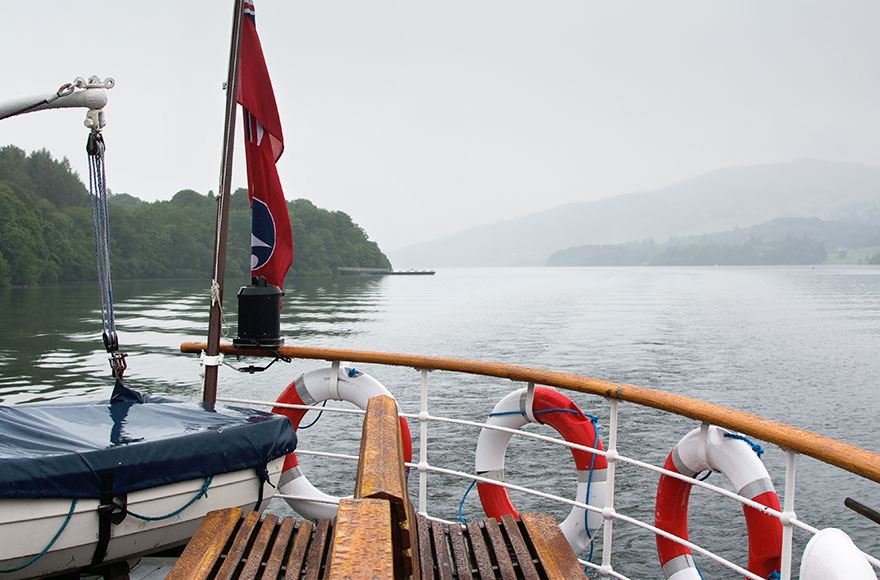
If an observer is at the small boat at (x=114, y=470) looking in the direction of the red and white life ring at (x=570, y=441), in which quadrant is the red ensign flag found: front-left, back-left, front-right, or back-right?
front-left

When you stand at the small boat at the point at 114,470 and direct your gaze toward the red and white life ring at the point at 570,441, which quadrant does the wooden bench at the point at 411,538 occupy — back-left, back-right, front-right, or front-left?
front-right

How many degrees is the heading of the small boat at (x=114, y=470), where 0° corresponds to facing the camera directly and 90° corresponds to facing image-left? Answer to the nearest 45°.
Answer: approximately 270°

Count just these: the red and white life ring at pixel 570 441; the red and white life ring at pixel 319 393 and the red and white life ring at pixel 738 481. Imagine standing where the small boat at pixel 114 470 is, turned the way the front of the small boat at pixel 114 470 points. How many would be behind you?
0

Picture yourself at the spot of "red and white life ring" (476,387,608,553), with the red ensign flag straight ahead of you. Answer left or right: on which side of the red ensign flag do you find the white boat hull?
left

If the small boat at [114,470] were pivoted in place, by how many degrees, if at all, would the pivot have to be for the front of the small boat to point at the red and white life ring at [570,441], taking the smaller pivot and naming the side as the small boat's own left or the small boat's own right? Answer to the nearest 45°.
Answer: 0° — it already faces it

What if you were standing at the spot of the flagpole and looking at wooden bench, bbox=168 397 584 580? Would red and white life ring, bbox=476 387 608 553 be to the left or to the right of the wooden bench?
left
